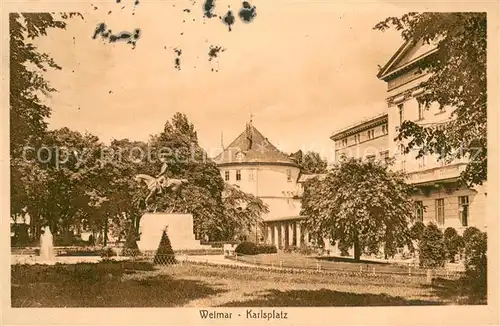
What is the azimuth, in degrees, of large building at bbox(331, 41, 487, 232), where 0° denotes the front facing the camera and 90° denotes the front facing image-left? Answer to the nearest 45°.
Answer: approximately 45°

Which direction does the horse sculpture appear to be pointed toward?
to the viewer's left

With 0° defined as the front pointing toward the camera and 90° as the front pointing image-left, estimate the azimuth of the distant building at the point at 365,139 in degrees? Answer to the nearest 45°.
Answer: approximately 45°
